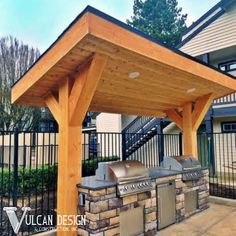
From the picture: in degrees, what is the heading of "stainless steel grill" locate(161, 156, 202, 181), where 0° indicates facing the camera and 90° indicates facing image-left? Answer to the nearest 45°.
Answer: approximately 315°

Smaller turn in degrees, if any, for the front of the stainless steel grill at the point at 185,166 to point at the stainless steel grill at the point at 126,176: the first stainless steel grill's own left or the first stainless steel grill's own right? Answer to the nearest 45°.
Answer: approximately 90° to the first stainless steel grill's own right

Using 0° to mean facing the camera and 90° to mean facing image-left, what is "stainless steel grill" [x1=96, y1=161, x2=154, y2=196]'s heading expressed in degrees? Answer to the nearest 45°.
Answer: approximately 315°

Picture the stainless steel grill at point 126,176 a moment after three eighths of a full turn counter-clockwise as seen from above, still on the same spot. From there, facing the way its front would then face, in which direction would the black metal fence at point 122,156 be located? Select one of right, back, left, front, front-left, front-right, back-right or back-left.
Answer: front

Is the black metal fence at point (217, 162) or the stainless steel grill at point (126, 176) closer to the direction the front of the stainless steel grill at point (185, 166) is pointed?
the stainless steel grill

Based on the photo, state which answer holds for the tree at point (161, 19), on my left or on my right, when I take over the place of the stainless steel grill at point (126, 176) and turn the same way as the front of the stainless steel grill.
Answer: on my left

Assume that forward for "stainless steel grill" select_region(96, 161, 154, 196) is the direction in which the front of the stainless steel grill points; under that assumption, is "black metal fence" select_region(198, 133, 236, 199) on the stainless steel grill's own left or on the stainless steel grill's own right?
on the stainless steel grill's own left

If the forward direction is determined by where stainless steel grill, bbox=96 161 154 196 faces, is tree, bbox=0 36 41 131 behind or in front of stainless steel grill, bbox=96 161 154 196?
behind
